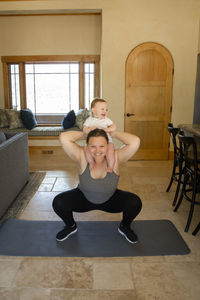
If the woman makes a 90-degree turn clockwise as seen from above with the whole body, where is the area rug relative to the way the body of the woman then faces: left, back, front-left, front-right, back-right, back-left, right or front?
front-right

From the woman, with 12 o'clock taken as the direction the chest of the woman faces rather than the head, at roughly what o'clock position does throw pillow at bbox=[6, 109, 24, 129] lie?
The throw pillow is roughly at 5 o'clock from the woman.

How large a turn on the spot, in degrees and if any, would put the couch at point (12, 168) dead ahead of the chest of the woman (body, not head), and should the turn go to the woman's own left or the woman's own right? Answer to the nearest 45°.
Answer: approximately 135° to the woman's own right

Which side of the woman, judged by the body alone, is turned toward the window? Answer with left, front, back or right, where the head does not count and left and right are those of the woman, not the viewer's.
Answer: back

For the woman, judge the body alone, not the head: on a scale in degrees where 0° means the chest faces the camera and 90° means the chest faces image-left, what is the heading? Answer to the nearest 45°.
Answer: approximately 0°

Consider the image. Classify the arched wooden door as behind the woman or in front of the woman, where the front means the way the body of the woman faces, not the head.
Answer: behind

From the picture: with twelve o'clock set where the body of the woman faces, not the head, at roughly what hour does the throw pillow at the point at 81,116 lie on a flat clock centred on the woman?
The throw pillow is roughly at 6 o'clock from the woman.

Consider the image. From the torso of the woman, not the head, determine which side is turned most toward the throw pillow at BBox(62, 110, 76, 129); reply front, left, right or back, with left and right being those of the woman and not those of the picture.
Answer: back
